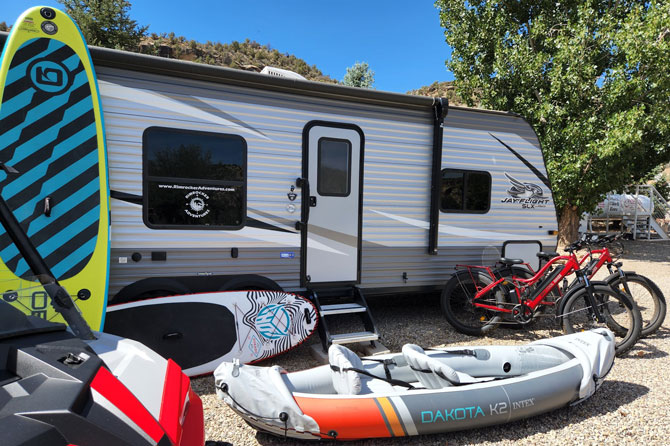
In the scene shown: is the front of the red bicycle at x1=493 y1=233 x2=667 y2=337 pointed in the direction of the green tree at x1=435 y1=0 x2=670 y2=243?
no

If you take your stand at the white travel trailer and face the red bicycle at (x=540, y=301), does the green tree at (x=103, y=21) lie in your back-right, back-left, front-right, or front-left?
back-left

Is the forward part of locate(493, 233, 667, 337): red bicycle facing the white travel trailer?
no

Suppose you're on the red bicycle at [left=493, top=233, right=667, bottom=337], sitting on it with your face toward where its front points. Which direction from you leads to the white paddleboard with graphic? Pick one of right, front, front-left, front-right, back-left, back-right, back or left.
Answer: back-right

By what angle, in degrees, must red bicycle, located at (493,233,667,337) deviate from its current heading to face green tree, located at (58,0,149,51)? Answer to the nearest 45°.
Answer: approximately 180°

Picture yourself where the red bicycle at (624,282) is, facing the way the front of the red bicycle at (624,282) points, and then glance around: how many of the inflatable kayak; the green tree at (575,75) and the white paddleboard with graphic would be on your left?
1

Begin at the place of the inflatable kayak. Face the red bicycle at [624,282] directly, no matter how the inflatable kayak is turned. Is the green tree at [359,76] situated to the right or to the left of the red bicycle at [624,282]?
left

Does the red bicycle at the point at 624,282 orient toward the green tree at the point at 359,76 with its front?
no

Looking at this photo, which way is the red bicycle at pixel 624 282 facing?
to the viewer's right

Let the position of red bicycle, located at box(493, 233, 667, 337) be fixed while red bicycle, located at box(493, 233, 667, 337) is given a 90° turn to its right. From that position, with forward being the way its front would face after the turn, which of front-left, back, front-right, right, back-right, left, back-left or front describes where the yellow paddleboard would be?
front-right

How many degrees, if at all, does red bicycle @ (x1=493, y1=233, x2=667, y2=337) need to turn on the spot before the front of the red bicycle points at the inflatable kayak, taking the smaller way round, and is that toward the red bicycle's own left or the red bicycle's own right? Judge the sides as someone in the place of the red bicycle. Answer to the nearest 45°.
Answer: approximately 135° to the red bicycle's own right
